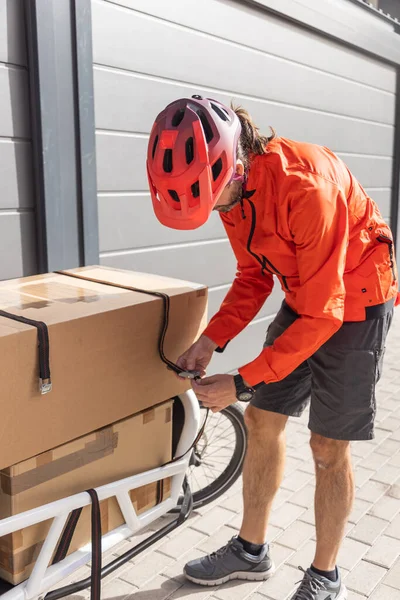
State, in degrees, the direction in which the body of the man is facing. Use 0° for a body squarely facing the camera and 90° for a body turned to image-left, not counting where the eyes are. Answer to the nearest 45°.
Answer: approximately 45°

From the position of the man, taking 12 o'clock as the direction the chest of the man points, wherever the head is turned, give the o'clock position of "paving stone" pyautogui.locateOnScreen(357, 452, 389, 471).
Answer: The paving stone is roughly at 5 o'clock from the man.
